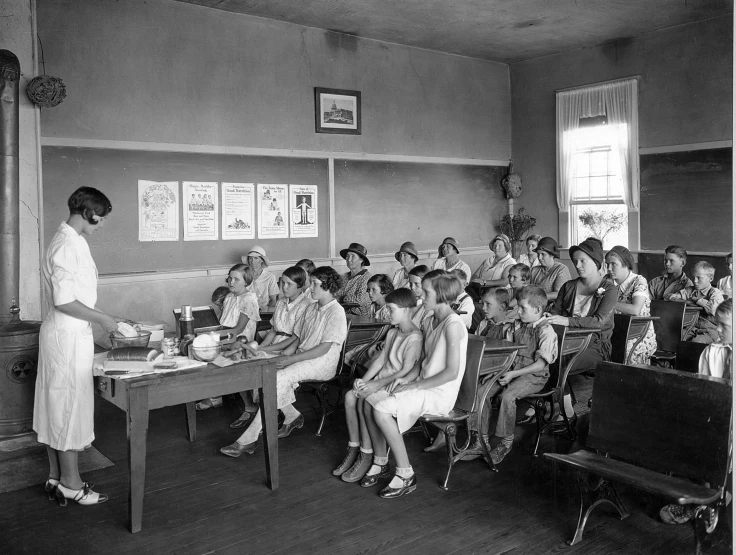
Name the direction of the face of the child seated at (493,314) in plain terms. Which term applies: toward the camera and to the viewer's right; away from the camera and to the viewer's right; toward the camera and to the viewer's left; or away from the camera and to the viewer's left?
toward the camera and to the viewer's left

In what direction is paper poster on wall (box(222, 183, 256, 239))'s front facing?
toward the camera

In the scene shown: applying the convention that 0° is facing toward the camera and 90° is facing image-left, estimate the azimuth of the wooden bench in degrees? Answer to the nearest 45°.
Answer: approximately 45°

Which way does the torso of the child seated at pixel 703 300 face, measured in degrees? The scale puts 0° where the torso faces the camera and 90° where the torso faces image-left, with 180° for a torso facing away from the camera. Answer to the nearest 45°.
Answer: approximately 45°

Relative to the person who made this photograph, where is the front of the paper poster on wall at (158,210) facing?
facing the viewer

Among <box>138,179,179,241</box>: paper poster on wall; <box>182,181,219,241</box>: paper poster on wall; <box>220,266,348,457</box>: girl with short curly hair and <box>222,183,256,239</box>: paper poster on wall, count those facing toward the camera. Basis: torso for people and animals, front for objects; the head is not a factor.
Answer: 3

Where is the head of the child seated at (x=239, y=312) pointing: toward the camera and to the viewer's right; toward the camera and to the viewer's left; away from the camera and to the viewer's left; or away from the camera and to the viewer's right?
toward the camera and to the viewer's left

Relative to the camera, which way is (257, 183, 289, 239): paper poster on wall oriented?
toward the camera

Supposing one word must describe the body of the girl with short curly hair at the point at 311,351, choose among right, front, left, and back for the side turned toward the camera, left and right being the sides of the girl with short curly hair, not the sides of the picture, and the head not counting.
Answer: left

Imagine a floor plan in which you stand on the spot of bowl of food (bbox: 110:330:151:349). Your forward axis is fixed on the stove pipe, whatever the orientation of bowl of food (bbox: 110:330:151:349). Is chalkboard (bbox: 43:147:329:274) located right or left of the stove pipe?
right

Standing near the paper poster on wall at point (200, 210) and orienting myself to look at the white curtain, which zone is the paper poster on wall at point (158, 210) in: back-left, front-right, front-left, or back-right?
back-right

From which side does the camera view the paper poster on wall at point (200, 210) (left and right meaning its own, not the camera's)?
front

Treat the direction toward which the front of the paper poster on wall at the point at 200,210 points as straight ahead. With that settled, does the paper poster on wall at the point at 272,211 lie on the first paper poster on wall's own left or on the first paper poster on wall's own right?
on the first paper poster on wall's own left

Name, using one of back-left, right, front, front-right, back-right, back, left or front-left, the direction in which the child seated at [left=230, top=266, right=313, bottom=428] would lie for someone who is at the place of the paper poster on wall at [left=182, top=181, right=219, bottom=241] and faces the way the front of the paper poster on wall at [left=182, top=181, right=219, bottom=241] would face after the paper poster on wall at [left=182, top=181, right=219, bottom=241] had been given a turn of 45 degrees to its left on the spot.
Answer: front-right

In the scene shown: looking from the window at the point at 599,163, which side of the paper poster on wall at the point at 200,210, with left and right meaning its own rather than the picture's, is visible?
left

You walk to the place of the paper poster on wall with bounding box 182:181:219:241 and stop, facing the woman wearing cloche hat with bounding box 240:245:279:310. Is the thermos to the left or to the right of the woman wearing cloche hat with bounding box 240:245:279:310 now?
right

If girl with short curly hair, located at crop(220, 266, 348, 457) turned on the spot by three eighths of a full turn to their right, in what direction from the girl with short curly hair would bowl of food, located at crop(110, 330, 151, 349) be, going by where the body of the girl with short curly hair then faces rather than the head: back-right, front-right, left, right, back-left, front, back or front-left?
back

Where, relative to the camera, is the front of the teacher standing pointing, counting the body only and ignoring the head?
to the viewer's right

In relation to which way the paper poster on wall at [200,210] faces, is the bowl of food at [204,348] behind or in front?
in front

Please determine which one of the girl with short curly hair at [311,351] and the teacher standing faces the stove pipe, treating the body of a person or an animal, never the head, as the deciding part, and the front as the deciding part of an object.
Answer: the girl with short curly hair

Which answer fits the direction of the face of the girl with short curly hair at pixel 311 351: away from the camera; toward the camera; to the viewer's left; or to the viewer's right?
to the viewer's left

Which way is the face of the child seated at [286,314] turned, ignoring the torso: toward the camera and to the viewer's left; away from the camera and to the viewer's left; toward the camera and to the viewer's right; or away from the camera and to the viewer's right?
toward the camera and to the viewer's left
